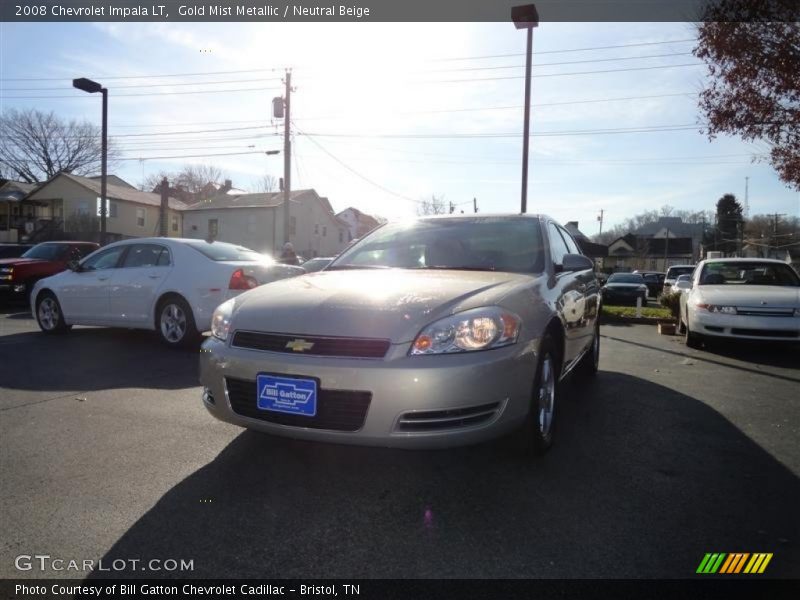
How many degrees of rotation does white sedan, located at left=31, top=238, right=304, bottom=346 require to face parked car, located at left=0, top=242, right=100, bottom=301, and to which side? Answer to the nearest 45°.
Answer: approximately 45° to its right

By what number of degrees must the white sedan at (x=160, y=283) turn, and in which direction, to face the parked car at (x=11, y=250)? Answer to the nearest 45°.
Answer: approximately 45° to its right

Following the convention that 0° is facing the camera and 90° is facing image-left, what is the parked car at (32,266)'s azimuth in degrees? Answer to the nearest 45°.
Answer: approximately 45°

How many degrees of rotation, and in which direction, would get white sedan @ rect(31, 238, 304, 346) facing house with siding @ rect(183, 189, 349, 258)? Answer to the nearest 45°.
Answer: approximately 45° to its right

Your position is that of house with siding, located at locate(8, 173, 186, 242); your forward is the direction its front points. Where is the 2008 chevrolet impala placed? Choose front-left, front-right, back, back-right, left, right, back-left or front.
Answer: front-left

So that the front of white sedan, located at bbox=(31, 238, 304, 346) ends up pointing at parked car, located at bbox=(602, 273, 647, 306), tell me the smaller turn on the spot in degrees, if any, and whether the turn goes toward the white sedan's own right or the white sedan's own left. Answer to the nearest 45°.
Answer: approximately 90° to the white sedan's own right

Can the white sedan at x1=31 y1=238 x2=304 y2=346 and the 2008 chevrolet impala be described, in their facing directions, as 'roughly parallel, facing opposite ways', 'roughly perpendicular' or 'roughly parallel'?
roughly perpendicular

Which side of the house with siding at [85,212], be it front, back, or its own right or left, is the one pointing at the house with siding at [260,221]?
left

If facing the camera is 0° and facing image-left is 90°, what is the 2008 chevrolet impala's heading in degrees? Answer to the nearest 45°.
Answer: approximately 45°

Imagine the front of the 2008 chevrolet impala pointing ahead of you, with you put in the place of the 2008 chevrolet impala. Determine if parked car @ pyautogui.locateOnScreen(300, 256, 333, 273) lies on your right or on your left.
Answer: on your right

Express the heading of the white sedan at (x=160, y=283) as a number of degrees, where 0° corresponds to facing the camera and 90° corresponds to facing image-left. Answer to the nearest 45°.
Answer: approximately 135°

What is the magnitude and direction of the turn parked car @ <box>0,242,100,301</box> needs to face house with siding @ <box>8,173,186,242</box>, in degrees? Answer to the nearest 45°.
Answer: approximately 135° to its right
